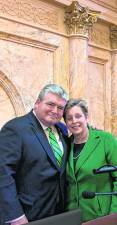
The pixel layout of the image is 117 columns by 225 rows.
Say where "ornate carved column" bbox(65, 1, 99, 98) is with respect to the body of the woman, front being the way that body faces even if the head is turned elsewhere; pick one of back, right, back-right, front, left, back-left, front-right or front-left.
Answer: back-right

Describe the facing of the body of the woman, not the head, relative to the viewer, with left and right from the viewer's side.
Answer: facing the viewer and to the left of the viewer

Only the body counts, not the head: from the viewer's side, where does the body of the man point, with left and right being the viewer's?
facing the viewer and to the right of the viewer

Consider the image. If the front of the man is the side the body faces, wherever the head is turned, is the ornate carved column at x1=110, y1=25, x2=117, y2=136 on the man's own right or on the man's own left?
on the man's own left

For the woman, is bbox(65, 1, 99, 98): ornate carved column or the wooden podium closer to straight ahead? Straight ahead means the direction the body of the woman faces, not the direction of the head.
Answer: the wooden podium

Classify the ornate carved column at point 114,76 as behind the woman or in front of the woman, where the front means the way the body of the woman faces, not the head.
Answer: behind

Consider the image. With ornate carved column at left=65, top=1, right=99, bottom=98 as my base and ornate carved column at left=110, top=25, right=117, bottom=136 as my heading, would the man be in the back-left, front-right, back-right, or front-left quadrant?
back-right

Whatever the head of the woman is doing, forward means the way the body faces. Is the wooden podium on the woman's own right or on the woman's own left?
on the woman's own left

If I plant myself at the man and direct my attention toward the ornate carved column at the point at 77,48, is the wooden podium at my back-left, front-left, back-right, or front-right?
back-right

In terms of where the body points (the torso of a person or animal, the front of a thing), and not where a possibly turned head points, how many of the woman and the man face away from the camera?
0
